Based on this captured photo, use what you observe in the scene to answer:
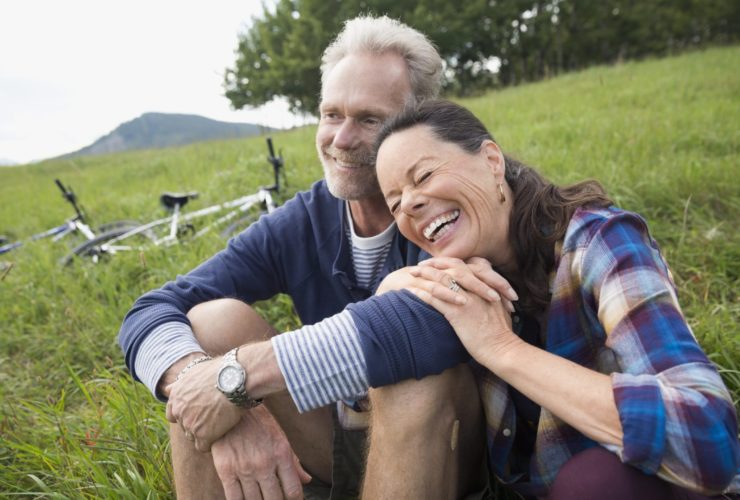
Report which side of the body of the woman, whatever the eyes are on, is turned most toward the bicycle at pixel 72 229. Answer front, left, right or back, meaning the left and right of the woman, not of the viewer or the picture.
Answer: right

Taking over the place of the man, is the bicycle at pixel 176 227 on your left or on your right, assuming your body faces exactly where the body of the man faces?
on your right

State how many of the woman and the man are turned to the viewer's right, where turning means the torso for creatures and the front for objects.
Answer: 0

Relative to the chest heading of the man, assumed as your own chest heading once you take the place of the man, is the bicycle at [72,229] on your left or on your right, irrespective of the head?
on your right

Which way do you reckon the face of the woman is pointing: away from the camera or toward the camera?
toward the camera

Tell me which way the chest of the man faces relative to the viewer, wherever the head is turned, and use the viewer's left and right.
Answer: facing the viewer and to the left of the viewer
